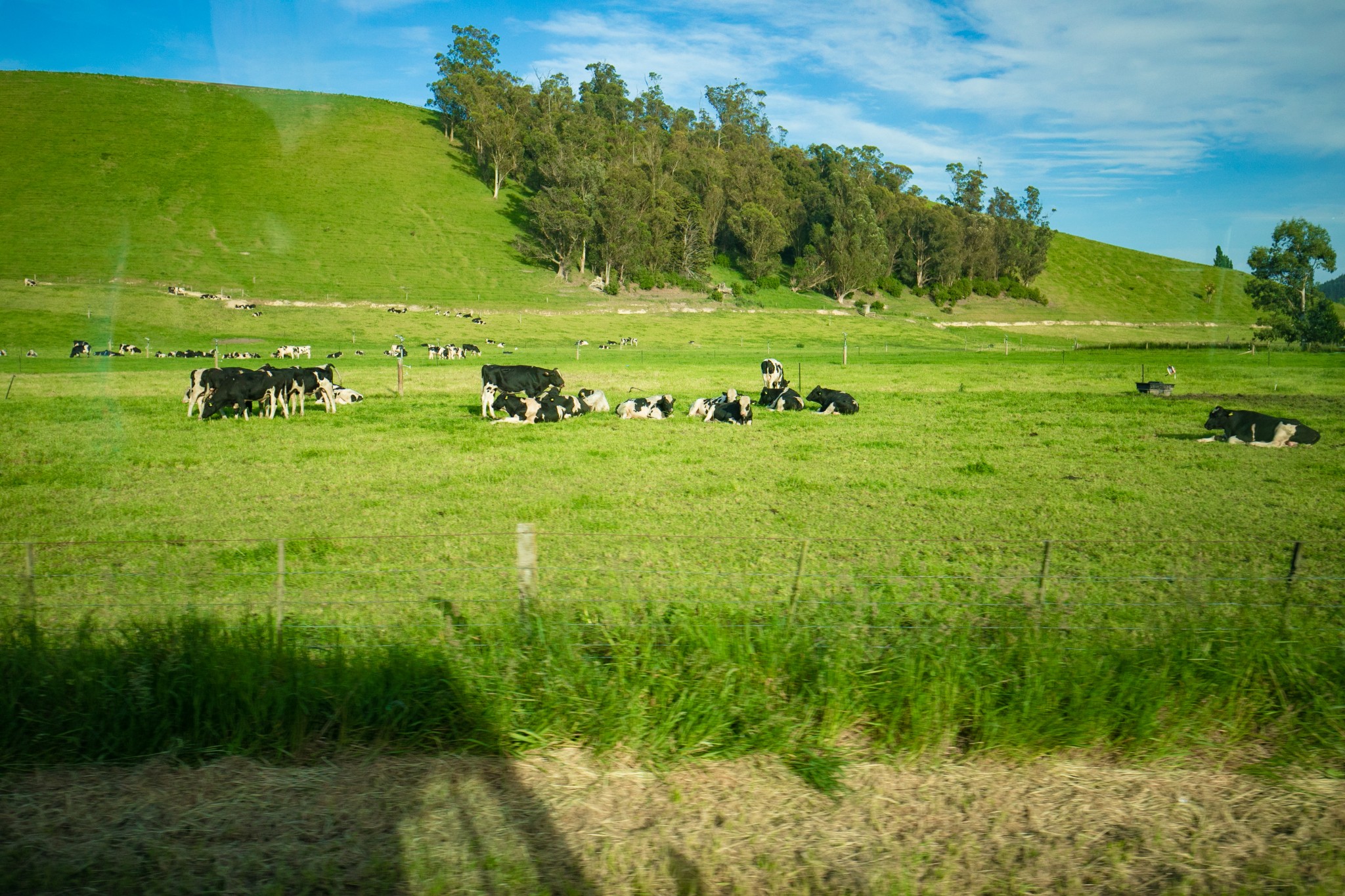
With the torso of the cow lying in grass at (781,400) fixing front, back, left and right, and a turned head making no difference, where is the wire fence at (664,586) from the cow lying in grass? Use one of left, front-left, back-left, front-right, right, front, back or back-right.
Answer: left

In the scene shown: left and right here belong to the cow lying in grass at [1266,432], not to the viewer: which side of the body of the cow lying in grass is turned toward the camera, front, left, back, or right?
left

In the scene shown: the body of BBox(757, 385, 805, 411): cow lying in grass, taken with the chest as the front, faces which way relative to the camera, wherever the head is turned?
to the viewer's left

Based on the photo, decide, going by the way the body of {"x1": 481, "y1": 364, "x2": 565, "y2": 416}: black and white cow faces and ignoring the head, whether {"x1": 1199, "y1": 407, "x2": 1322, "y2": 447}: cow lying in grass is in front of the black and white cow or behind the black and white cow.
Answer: in front

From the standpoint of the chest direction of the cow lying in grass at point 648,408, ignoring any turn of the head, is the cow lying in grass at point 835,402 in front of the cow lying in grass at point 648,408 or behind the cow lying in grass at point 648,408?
in front

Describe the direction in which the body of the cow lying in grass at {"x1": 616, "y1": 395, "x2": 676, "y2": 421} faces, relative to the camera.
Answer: to the viewer's right

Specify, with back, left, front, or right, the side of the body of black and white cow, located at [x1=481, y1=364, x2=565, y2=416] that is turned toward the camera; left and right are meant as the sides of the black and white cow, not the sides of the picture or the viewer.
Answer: right

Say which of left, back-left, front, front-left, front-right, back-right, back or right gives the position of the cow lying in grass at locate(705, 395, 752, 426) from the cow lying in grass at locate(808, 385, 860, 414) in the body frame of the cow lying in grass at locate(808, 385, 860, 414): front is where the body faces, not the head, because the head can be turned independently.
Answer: front-left

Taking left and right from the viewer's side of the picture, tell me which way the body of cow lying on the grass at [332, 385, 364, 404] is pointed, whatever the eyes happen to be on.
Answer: facing to the right of the viewer
